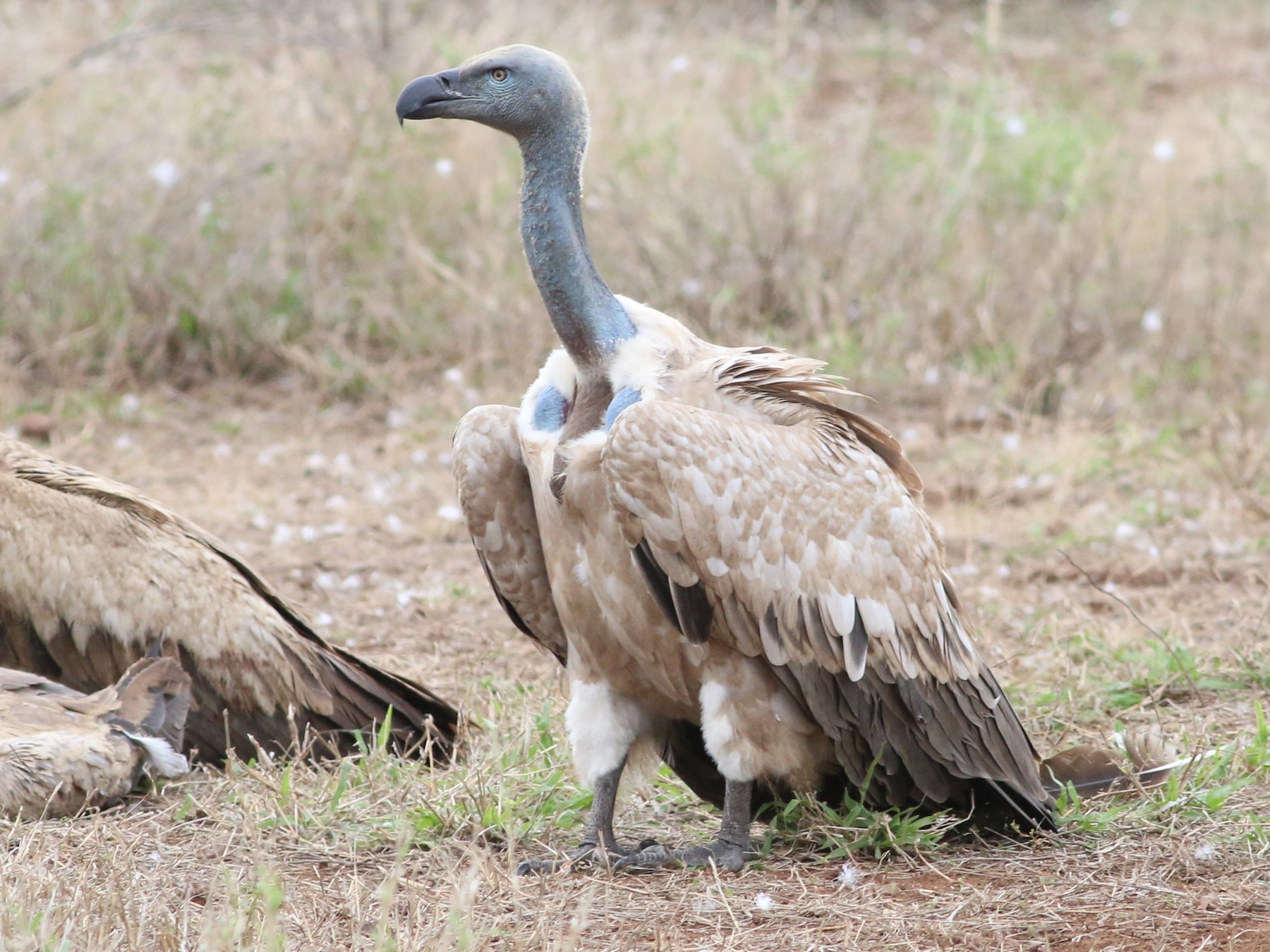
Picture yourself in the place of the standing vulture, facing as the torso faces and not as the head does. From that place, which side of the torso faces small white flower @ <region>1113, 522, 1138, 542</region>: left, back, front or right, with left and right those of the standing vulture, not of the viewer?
back

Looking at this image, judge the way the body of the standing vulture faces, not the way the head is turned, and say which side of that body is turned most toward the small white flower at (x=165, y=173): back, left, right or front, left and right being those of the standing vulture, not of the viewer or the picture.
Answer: right

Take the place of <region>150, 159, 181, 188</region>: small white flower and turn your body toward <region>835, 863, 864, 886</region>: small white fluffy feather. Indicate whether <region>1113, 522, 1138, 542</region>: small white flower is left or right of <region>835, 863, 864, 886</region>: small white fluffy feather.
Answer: left

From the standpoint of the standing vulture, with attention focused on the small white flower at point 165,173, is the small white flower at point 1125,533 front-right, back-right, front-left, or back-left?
front-right

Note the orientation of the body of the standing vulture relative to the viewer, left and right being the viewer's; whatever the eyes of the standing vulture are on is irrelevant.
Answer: facing the viewer and to the left of the viewer
